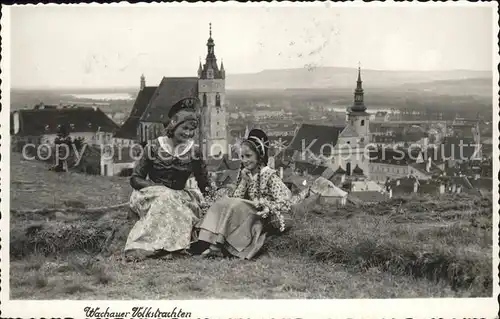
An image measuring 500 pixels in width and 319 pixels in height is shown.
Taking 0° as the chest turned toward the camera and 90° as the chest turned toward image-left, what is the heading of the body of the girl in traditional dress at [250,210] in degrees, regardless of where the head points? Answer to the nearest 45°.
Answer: approximately 45°

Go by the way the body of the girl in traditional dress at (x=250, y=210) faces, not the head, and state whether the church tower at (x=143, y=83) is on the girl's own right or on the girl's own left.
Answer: on the girl's own right

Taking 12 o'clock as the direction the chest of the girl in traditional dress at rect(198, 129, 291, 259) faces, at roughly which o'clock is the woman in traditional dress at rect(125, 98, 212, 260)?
The woman in traditional dress is roughly at 2 o'clock from the girl in traditional dress.

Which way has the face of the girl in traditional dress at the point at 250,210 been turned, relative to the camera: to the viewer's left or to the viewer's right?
to the viewer's left

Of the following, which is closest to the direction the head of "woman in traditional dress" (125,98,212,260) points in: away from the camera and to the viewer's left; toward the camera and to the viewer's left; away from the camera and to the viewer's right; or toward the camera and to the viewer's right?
toward the camera and to the viewer's right
